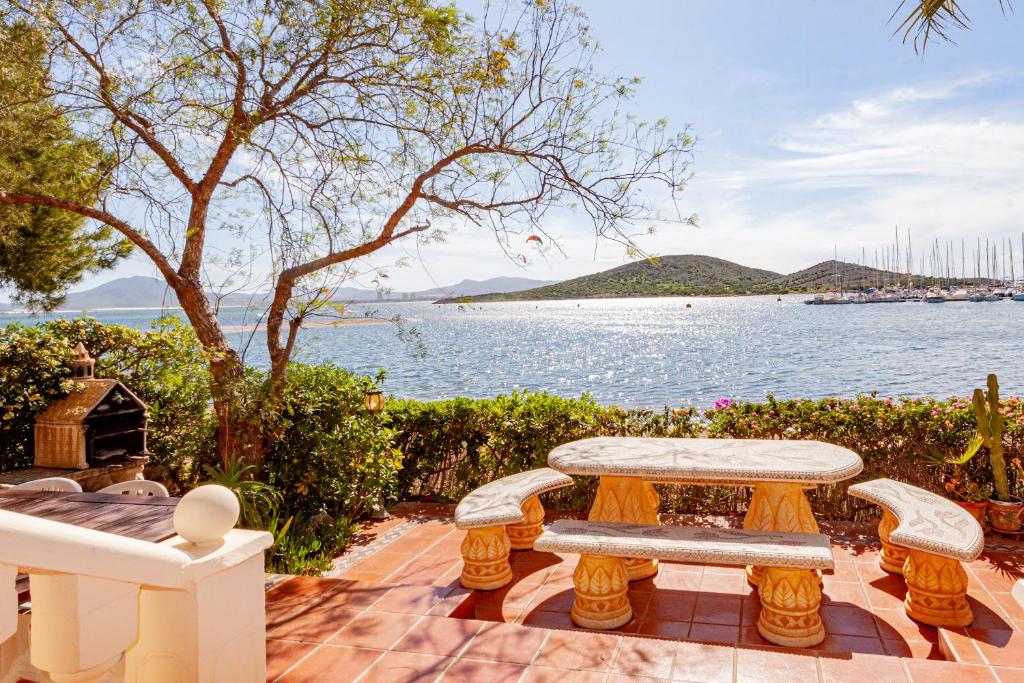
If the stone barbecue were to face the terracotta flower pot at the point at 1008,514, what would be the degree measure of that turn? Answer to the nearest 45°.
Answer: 0° — it already faces it

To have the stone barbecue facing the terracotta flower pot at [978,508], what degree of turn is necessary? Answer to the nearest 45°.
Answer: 0° — it already faces it

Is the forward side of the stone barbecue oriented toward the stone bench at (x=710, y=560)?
yes

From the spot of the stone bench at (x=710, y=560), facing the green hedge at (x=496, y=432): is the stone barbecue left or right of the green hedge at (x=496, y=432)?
left

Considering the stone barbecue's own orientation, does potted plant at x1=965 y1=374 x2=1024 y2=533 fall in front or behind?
in front

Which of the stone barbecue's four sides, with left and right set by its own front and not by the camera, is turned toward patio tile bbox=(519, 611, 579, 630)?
front

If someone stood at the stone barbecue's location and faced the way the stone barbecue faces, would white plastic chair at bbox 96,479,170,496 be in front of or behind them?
in front

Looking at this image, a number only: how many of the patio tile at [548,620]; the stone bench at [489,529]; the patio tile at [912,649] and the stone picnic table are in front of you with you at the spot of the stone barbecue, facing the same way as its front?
4

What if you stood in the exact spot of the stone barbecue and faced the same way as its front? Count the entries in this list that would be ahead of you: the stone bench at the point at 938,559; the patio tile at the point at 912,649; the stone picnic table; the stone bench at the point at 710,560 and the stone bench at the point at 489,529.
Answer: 5

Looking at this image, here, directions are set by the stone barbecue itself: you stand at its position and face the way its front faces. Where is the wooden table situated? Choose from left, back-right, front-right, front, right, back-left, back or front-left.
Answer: front-right

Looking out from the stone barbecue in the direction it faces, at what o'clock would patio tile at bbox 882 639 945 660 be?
The patio tile is roughly at 12 o'clock from the stone barbecue.

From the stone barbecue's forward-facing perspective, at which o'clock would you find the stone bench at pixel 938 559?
The stone bench is roughly at 12 o'clock from the stone barbecue.

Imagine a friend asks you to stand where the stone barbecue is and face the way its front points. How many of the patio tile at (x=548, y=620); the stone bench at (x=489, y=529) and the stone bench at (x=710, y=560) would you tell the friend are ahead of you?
3
